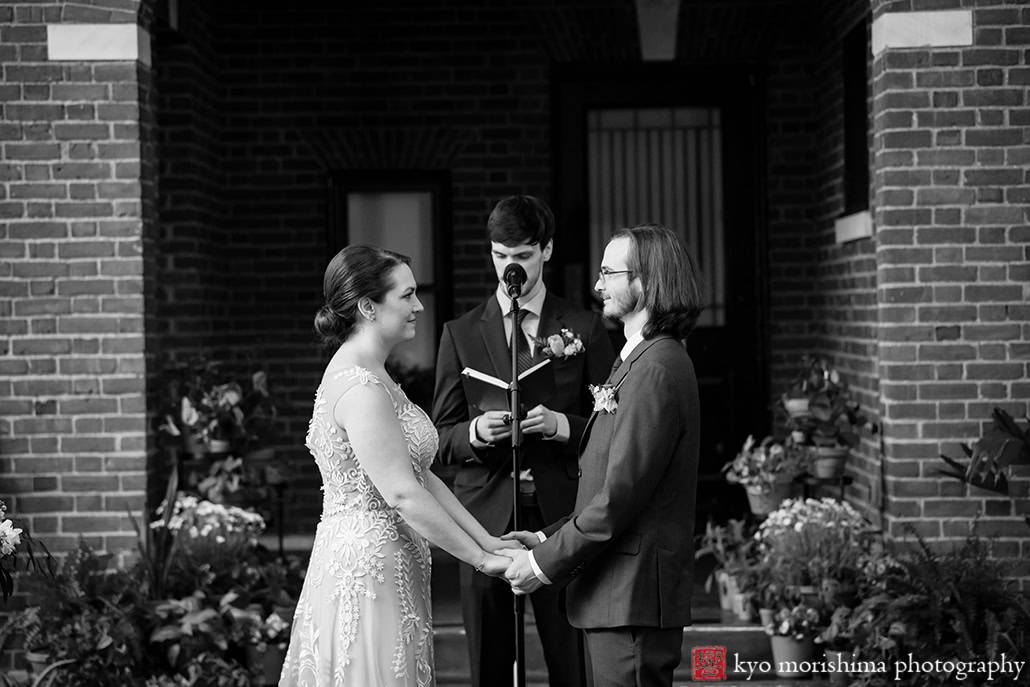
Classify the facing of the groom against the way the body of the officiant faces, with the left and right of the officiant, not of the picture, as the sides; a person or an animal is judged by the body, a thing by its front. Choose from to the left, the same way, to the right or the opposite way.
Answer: to the right

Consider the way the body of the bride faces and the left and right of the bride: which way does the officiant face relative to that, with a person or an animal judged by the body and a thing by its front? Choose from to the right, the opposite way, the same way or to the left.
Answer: to the right

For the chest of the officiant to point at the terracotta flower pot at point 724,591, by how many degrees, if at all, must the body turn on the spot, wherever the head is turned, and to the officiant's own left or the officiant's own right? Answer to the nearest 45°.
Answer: approximately 135° to the officiant's own left

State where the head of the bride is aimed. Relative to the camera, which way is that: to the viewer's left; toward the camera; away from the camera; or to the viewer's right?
to the viewer's right

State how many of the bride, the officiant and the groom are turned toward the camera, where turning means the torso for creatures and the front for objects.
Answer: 1

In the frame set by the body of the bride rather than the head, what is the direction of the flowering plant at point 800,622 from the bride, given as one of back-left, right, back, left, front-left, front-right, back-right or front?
front-left

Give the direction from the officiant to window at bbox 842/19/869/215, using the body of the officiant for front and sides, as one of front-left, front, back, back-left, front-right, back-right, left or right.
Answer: back-left

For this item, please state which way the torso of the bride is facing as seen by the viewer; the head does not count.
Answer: to the viewer's right

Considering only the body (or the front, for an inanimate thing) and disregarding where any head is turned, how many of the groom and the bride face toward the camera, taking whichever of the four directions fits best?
0

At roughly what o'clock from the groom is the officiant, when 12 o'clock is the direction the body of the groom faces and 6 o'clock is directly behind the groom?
The officiant is roughly at 2 o'clock from the groom.

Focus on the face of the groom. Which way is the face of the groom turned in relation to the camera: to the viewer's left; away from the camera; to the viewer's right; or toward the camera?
to the viewer's left

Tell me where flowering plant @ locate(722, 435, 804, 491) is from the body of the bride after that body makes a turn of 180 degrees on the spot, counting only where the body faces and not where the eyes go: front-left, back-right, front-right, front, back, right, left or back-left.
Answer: back-right

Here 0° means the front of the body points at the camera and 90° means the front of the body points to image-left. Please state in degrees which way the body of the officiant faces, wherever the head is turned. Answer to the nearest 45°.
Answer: approximately 0°

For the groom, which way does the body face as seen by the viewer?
to the viewer's left
